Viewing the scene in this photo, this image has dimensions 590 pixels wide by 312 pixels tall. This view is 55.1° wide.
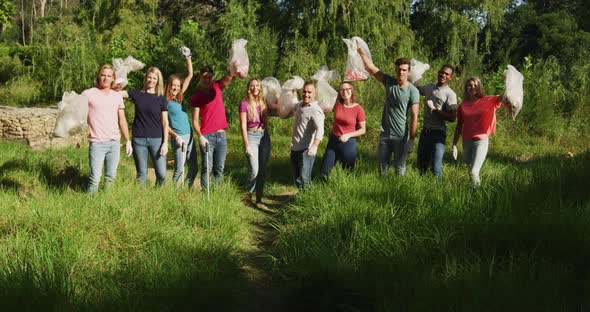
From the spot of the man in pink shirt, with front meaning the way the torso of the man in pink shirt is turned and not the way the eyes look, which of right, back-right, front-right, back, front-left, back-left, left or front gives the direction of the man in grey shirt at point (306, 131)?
left

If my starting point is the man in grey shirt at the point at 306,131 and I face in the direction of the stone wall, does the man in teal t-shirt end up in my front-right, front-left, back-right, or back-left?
back-right

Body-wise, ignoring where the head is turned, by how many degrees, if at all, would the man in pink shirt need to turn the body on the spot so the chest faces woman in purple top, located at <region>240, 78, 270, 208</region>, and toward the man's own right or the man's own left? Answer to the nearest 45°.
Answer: approximately 90° to the man's own left

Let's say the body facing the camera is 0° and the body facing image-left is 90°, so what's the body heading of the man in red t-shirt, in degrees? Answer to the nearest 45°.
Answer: approximately 0°

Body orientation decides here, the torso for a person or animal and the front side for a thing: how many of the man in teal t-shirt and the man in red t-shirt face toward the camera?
2

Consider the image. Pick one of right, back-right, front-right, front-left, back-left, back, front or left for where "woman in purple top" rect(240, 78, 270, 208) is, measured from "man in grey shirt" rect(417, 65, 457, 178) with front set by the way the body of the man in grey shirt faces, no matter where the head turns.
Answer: front-right

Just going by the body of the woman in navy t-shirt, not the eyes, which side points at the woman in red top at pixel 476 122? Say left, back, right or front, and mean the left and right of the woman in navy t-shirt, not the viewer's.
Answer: left

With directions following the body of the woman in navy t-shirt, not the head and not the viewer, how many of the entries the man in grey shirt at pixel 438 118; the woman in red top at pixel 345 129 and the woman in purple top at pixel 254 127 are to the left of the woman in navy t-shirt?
3

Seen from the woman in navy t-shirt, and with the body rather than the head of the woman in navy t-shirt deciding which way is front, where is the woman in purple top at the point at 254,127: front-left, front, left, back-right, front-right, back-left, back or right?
left

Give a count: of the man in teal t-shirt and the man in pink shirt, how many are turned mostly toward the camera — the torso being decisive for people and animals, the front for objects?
2
